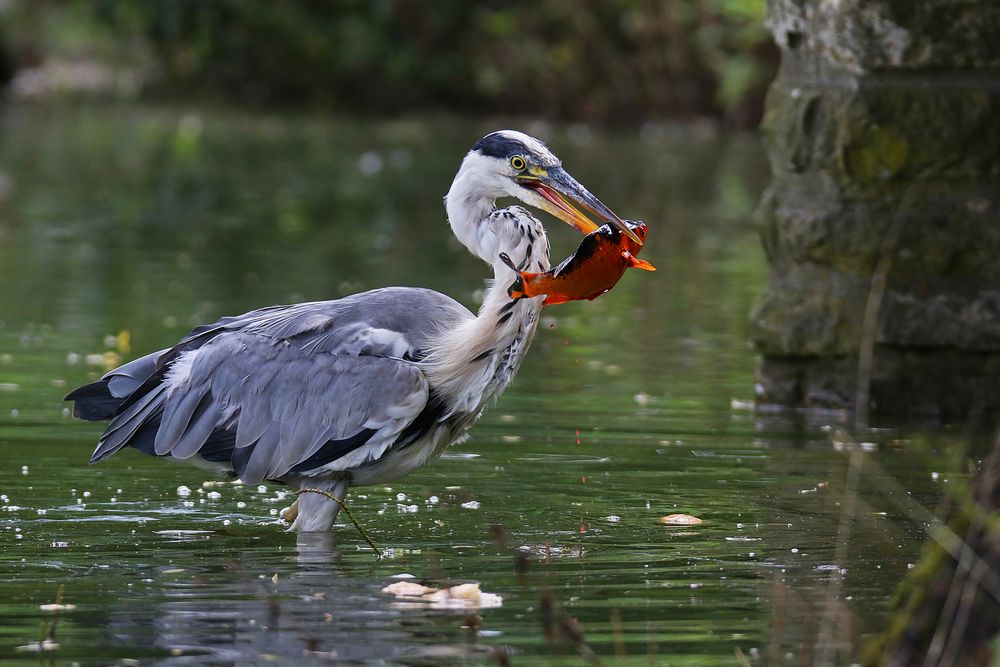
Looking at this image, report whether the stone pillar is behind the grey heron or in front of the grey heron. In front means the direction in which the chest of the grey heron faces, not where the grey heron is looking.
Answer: in front

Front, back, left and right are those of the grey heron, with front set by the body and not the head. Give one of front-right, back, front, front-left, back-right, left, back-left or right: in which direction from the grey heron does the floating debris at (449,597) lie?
right

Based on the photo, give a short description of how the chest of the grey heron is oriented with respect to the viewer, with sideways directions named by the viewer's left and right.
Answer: facing to the right of the viewer

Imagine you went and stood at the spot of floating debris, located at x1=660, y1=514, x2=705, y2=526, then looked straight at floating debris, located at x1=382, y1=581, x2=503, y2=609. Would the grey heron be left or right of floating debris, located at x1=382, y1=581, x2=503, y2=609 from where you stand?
right

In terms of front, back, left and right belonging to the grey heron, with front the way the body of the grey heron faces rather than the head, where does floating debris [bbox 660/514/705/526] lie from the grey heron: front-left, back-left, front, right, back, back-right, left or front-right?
front

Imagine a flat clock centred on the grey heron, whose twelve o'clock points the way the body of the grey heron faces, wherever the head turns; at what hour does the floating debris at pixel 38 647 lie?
The floating debris is roughly at 4 o'clock from the grey heron.
